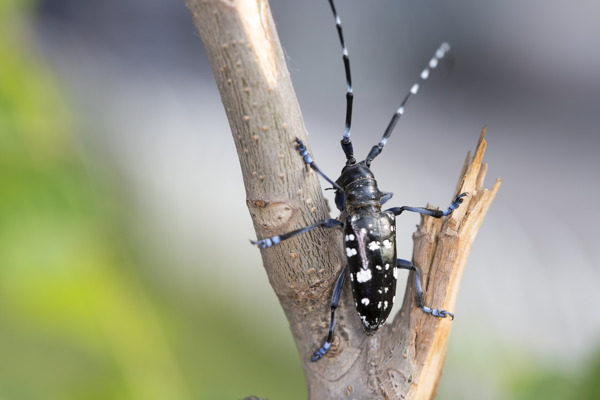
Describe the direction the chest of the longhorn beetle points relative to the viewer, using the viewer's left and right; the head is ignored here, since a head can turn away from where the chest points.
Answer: facing away from the viewer
